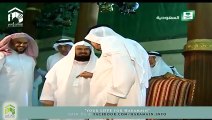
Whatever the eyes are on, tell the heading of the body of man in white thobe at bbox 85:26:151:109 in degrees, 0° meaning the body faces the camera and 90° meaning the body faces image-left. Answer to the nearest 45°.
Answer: approximately 90°

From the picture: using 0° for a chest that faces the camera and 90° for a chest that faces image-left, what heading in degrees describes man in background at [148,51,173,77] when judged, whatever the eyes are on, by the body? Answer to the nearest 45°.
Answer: approximately 45°

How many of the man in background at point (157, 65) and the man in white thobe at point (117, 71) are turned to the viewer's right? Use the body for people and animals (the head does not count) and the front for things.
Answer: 0

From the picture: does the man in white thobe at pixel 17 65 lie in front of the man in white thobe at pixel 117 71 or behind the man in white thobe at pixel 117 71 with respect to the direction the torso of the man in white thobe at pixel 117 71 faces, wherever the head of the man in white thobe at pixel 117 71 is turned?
in front

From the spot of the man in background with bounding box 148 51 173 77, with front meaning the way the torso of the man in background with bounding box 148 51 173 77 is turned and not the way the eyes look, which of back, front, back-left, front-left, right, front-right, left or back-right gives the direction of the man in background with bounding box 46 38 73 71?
front-right
